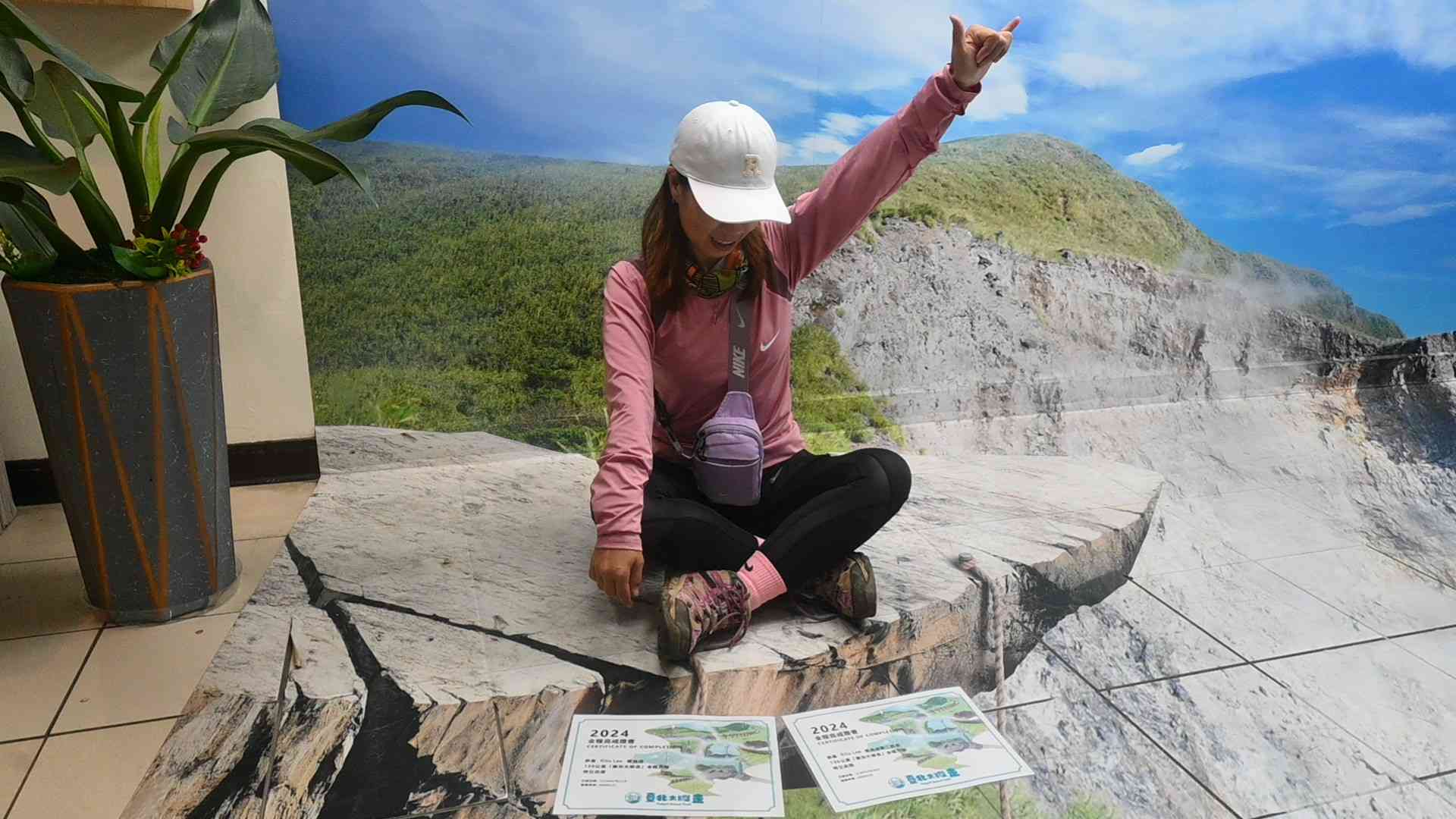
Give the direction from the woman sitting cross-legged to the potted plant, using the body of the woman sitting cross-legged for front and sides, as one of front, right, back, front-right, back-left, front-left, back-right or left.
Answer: back-right

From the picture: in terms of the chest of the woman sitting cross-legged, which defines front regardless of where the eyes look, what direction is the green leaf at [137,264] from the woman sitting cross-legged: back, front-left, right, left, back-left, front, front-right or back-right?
back-right

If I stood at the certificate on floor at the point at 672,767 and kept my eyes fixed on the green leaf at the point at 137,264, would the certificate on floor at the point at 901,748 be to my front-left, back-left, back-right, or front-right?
back-right

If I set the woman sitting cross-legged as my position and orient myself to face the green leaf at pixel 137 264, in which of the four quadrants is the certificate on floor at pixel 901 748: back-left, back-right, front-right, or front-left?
back-left

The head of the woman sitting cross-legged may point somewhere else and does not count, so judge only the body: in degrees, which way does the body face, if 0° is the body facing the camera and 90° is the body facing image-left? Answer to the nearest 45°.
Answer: approximately 315°
